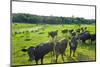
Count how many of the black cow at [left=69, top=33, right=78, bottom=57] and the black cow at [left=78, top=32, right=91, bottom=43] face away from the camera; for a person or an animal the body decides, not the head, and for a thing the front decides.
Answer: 0

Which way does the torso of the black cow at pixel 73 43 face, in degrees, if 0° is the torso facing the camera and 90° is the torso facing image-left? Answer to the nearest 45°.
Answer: approximately 0°
